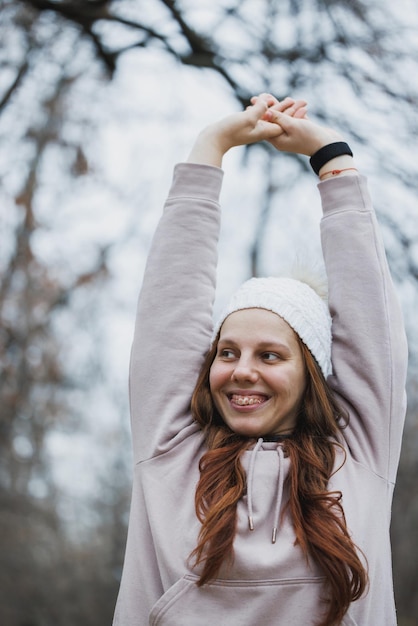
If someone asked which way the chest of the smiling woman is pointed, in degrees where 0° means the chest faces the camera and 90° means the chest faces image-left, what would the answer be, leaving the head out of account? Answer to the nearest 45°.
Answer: approximately 0°
